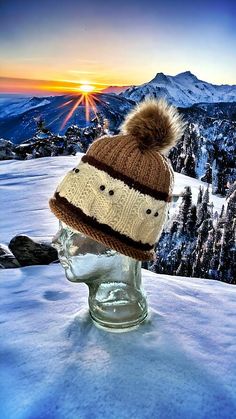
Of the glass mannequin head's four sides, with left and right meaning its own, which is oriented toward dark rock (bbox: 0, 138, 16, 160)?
right

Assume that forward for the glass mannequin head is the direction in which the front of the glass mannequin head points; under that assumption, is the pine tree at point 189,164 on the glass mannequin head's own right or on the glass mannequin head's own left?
on the glass mannequin head's own right

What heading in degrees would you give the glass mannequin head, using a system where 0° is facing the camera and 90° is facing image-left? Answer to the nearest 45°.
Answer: approximately 90°

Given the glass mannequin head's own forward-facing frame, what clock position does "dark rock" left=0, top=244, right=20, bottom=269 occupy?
The dark rock is roughly at 2 o'clock from the glass mannequin head.

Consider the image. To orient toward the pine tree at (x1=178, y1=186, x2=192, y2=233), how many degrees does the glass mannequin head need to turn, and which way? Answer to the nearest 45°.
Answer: approximately 90° to its right

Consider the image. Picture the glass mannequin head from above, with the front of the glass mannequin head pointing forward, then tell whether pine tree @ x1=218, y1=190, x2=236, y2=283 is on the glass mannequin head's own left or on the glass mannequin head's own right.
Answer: on the glass mannequin head's own right

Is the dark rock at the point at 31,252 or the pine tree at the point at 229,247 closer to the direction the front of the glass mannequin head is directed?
the dark rock

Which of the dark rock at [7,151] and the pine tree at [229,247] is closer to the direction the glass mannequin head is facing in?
the dark rock
